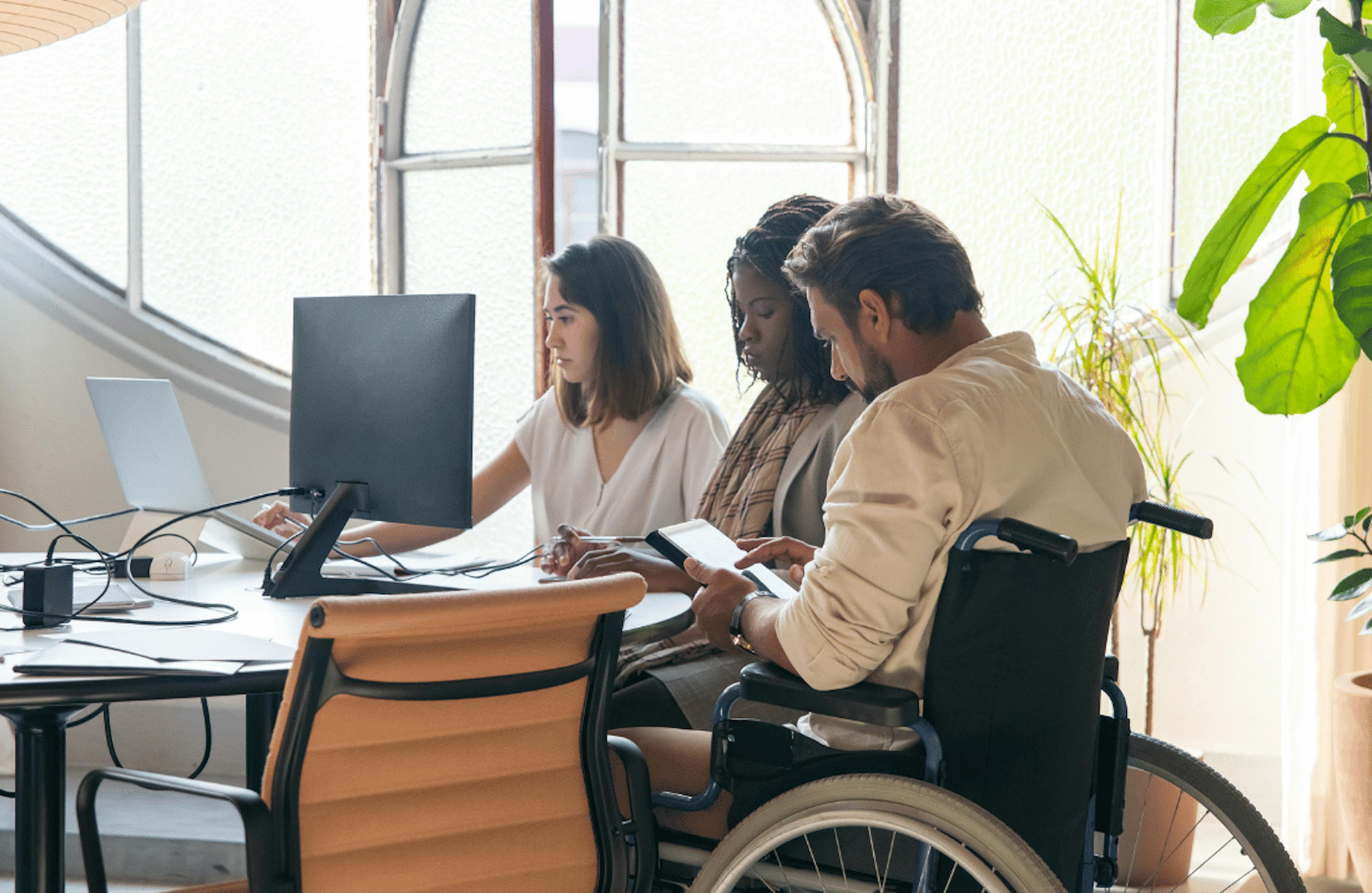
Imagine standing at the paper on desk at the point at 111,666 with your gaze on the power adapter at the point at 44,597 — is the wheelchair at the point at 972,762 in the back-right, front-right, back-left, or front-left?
back-right

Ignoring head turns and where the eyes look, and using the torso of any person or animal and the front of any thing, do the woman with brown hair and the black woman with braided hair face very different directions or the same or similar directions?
same or similar directions

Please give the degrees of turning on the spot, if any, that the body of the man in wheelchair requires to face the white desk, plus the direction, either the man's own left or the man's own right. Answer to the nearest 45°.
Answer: approximately 45° to the man's own left

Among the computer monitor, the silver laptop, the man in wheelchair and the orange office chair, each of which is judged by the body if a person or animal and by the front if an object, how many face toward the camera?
0

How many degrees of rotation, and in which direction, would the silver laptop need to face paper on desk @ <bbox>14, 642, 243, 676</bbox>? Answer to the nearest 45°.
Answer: approximately 135° to its right

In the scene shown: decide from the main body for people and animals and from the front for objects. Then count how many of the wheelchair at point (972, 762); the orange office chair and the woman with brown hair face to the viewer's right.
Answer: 0

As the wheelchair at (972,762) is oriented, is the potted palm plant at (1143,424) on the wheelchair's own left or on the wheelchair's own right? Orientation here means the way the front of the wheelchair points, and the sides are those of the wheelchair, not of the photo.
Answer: on the wheelchair's own right

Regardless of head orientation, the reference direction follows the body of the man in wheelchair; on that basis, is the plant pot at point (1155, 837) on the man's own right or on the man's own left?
on the man's own right

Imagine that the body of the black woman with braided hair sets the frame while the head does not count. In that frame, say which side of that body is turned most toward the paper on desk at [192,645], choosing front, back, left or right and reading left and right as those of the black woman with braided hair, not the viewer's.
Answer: front

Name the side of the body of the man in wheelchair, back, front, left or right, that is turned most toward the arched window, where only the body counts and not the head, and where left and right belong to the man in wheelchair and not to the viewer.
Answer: front

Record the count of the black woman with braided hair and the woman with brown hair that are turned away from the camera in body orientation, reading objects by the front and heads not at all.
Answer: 0

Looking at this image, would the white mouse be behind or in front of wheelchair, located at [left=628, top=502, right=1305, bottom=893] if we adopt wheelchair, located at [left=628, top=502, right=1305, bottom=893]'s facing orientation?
in front

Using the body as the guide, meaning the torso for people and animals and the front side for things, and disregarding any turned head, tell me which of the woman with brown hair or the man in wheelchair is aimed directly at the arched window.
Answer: the man in wheelchair

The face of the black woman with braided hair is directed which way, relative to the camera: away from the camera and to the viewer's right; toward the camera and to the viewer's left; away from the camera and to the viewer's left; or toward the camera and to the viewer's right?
toward the camera and to the viewer's left
